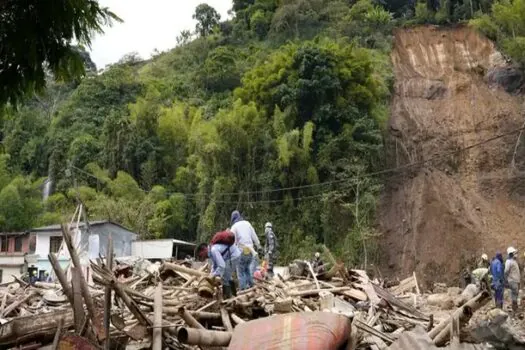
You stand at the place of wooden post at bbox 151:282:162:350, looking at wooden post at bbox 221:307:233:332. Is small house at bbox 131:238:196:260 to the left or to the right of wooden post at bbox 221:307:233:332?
left

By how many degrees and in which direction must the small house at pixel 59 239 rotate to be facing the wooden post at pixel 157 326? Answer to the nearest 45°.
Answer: approximately 45° to its left

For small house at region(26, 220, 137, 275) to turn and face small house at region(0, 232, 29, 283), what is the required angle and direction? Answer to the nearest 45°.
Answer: approximately 90° to its right

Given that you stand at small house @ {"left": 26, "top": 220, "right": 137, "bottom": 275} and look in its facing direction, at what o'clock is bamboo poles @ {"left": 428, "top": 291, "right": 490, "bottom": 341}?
The bamboo poles is roughly at 10 o'clock from the small house.

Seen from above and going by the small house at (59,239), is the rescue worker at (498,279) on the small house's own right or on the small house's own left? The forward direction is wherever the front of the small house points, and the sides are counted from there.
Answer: on the small house's own left

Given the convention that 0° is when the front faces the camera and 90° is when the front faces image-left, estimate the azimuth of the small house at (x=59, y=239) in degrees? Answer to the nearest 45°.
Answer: approximately 45°

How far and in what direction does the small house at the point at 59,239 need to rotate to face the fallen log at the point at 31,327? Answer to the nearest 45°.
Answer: approximately 45° to its left

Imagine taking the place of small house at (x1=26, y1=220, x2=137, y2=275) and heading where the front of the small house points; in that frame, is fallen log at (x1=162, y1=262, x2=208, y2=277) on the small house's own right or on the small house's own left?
on the small house's own left
